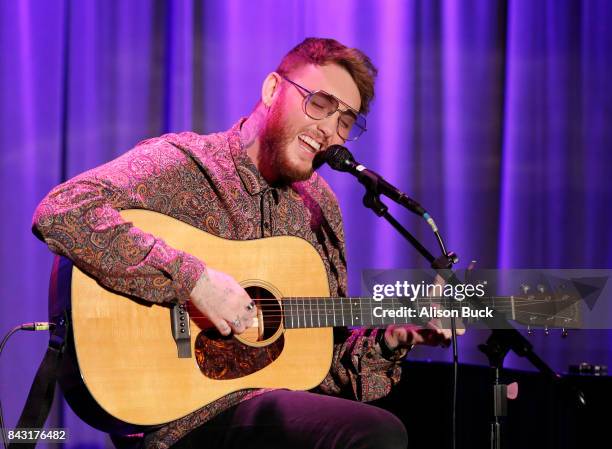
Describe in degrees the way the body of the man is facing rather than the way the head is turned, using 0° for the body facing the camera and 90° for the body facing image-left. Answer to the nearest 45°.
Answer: approximately 315°

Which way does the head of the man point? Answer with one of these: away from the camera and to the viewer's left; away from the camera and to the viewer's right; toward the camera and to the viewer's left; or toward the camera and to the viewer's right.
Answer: toward the camera and to the viewer's right

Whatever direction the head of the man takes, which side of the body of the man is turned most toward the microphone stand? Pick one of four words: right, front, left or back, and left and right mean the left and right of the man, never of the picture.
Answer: front
